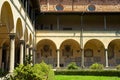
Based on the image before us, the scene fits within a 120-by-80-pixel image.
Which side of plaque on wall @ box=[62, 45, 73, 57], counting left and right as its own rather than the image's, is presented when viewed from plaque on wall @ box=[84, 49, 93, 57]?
left

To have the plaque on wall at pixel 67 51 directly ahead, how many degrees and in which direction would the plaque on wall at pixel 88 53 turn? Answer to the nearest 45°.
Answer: approximately 90° to its right

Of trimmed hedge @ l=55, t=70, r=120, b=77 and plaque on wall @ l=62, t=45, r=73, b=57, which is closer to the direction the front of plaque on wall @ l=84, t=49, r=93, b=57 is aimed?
the trimmed hedge

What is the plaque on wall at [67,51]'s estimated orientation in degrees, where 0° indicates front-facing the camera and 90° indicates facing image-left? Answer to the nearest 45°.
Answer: approximately 0°

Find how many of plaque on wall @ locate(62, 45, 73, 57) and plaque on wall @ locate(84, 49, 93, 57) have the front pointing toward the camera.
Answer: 2

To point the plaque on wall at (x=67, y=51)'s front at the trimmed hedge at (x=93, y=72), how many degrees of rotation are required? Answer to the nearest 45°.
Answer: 0° — it already faces it

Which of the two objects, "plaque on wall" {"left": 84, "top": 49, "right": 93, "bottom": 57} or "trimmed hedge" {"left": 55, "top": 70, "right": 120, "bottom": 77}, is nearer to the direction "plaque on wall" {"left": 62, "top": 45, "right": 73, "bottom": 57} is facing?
the trimmed hedge

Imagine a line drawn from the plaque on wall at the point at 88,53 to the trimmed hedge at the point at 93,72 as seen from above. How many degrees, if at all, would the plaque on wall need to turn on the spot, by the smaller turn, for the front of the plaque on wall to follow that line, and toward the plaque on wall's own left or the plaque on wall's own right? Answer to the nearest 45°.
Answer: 0° — it already faces it
